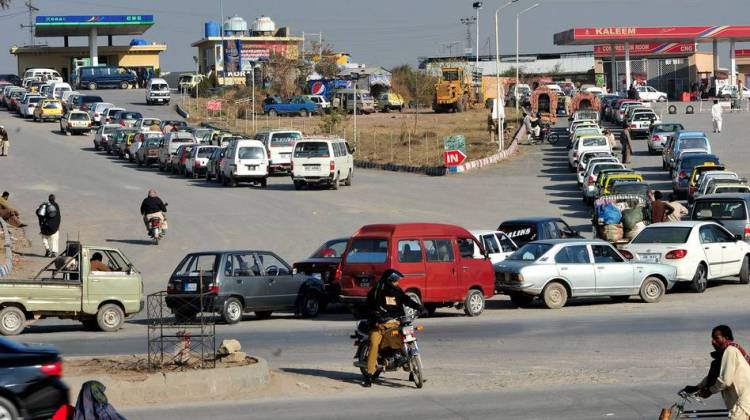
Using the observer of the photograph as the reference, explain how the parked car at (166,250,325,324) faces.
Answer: facing away from the viewer and to the right of the viewer

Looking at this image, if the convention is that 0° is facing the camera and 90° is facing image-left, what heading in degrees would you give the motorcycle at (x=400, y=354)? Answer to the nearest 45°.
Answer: approximately 315°

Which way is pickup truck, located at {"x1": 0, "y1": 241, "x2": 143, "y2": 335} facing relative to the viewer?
to the viewer's right

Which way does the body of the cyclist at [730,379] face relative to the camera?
to the viewer's left

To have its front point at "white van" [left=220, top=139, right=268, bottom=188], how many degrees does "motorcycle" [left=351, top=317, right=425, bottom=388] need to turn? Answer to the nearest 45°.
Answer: approximately 135° to its left

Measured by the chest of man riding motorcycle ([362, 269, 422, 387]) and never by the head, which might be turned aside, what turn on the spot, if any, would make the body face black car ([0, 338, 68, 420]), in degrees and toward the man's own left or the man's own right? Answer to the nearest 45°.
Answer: approximately 90° to the man's own right

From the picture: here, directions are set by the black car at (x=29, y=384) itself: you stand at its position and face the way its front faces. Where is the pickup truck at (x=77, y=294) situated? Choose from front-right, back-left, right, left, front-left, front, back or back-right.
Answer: right

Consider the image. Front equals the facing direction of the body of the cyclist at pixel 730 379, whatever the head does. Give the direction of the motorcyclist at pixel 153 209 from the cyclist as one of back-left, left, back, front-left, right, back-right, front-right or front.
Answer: front-right

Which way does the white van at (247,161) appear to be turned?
away from the camera

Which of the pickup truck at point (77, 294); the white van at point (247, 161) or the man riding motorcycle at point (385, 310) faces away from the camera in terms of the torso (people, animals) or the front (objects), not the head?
the white van

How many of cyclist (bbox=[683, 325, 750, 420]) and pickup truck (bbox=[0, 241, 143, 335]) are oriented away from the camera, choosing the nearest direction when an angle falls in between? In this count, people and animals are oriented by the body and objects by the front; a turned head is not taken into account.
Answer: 0

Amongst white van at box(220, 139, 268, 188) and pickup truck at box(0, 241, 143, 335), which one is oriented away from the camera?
the white van
